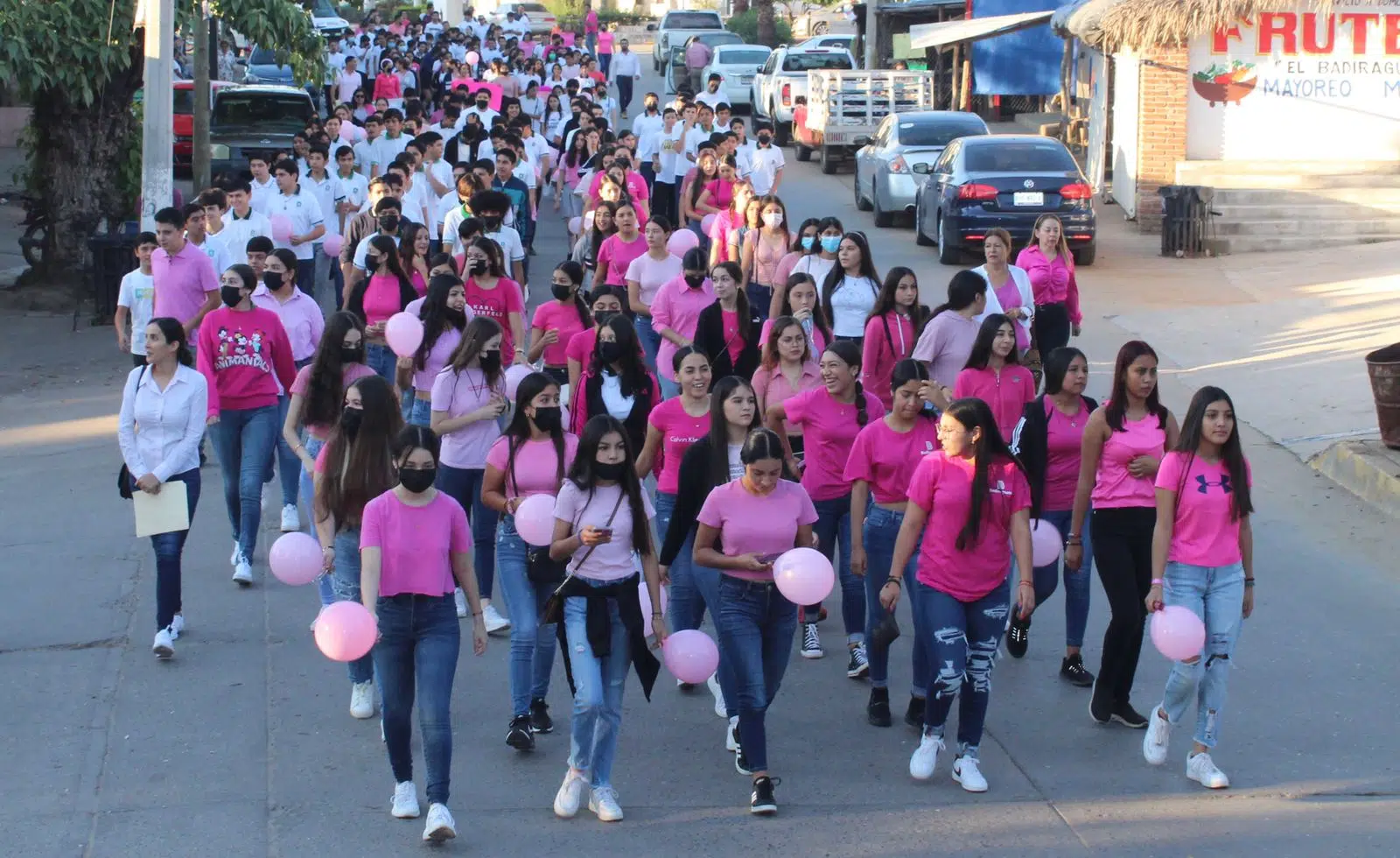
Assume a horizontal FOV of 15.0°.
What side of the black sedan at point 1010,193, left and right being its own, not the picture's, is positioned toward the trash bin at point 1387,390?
back

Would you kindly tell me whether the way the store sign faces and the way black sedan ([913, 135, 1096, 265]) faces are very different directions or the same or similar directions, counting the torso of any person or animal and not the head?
very different directions

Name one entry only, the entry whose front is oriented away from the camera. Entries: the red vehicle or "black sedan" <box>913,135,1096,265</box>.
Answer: the black sedan

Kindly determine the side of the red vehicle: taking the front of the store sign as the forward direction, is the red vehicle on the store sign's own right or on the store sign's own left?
on the store sign's own right

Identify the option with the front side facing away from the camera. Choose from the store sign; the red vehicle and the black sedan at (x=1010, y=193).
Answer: the black sedan

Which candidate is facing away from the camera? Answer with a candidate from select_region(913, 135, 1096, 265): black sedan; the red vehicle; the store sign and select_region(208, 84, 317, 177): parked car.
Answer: the black sedan

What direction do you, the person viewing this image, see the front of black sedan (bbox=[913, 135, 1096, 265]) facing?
facing away from the viewer
